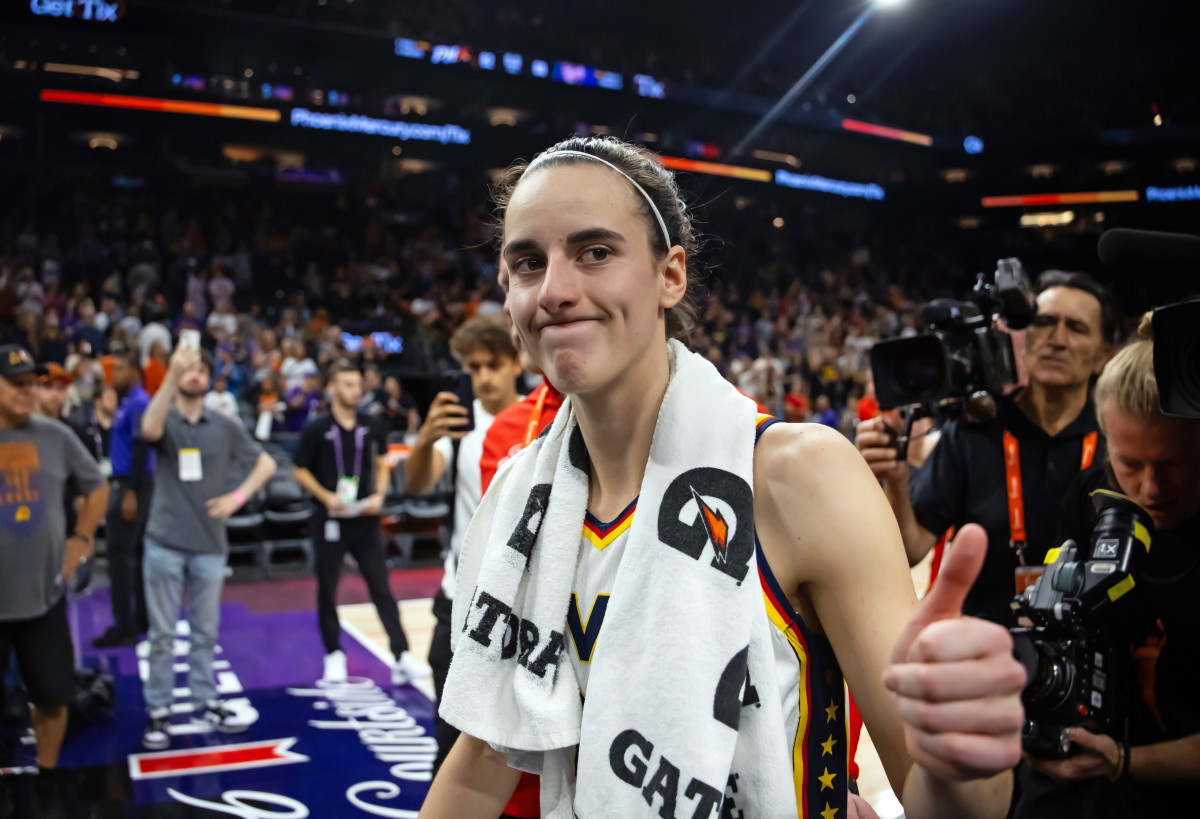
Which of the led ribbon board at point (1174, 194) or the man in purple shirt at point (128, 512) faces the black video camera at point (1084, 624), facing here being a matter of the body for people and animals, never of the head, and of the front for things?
the led ribbon board

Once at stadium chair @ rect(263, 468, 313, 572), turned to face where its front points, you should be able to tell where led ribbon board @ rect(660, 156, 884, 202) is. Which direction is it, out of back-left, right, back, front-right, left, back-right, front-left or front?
back-left

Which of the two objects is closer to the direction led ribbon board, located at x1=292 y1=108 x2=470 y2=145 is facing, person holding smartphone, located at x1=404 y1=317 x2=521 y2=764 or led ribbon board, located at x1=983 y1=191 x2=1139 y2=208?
the person holding smartphone

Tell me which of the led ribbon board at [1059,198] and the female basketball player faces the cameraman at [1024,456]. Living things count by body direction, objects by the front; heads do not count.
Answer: the led ribbon board

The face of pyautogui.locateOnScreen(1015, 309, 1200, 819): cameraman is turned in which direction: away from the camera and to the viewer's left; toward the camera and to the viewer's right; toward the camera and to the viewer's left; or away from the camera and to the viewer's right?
toward the camera and to the viewer's left

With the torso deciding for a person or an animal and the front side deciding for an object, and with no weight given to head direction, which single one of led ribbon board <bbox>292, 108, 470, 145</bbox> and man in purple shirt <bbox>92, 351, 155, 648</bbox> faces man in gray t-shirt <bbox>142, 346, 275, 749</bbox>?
the led ribbon board

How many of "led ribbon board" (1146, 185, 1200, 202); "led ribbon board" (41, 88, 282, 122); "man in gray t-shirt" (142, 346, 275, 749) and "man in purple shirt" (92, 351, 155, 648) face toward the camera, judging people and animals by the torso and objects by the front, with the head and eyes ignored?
3

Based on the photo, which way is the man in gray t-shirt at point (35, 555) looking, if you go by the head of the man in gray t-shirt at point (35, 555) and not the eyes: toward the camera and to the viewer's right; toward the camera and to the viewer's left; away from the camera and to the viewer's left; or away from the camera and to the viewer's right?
toward the camera and to the viewer's right

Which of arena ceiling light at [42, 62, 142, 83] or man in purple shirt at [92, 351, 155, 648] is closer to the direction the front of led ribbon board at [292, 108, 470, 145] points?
the man in purple shirt

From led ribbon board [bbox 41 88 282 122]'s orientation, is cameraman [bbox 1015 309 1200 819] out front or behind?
out front

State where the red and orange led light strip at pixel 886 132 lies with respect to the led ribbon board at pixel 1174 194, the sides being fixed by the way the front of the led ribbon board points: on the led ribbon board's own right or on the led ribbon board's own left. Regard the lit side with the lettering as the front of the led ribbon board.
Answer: on the led ribbon board's own right

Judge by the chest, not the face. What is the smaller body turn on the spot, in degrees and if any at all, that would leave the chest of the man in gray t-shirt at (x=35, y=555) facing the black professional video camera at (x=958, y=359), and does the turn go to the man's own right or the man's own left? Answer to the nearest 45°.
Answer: approximately 45° to the man's own left
